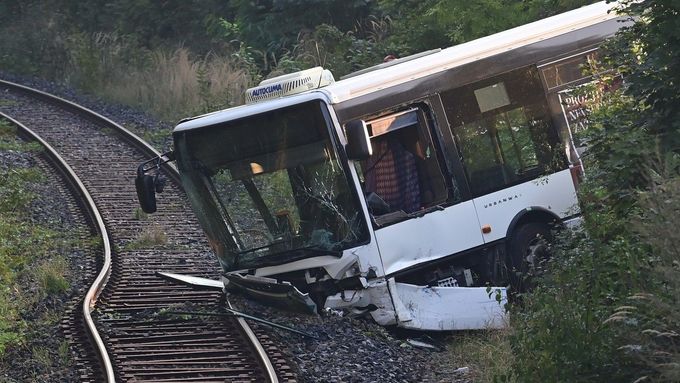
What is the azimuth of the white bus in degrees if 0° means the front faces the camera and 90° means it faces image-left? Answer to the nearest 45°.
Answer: approximately 45°
